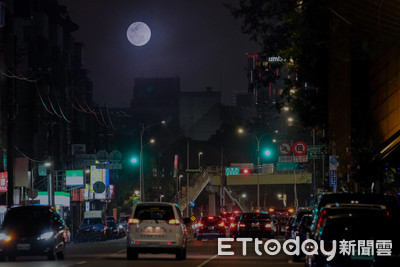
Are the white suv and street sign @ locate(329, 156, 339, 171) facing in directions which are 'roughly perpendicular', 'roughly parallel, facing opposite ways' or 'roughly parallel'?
roughly parallel, facing opposite ways

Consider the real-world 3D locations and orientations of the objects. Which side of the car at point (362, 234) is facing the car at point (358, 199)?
front

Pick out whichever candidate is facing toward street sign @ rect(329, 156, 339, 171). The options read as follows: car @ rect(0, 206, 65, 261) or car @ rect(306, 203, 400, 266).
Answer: car @ rect(306, 203, 400, 266)

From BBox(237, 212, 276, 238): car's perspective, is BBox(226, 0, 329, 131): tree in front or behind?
behind

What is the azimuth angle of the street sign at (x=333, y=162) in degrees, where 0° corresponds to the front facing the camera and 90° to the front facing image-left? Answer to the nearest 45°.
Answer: approximately 0°

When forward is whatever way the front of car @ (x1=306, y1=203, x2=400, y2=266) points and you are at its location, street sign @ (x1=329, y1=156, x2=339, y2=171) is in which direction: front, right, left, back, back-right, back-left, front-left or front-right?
front

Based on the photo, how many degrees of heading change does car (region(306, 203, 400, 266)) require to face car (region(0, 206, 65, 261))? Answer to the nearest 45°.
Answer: approximately 45° to its left

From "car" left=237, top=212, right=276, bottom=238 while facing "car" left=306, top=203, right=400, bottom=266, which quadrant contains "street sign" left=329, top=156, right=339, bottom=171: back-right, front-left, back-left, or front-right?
front-left

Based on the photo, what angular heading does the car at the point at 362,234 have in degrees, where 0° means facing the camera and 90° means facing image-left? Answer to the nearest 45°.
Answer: approximately 180°

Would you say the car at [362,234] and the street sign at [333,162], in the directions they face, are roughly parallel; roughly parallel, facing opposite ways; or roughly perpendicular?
roughly parallel, facing opposite ways

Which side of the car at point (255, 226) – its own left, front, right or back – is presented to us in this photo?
back

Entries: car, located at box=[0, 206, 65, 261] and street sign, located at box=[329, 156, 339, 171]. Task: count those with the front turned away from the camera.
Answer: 0

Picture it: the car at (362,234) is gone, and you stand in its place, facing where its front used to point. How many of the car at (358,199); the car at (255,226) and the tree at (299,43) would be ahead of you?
3

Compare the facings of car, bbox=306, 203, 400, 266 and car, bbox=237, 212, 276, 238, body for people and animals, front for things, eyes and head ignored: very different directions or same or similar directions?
same or similar directions

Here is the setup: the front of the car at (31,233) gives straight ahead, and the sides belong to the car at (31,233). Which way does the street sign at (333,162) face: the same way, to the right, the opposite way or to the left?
the same way
